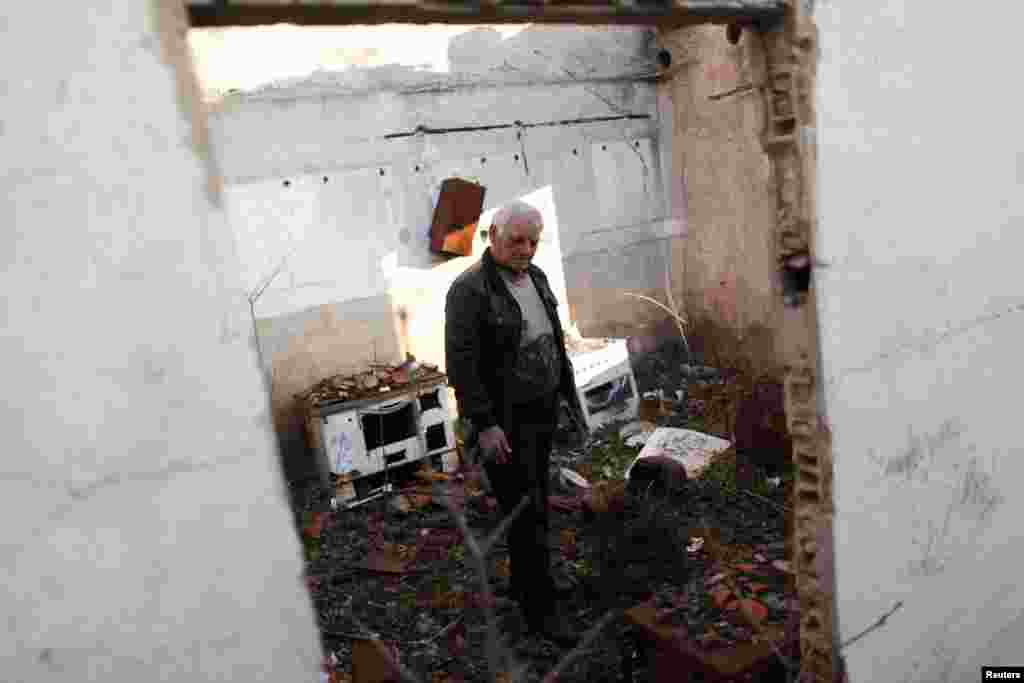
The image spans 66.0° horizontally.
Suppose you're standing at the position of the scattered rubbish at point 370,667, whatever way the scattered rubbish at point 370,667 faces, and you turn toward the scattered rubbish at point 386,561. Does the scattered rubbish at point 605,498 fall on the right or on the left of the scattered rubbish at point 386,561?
right

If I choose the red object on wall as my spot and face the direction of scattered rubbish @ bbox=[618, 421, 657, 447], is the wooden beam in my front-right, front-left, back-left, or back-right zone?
front-right

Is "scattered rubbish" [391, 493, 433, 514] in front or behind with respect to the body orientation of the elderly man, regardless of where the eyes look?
behind

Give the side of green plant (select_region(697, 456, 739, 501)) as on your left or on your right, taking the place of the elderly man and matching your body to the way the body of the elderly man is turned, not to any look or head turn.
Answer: on your left

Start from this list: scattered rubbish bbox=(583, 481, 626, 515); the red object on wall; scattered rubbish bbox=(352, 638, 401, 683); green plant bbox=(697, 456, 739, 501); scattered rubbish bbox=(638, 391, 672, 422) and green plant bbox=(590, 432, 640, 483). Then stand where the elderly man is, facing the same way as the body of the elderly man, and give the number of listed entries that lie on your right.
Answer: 1

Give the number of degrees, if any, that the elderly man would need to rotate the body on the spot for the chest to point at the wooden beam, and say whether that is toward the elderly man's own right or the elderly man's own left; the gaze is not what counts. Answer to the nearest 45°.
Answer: approximately 45° to the elderly man's own right

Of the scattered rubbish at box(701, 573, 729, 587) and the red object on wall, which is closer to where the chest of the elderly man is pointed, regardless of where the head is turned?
the scattered rubbish

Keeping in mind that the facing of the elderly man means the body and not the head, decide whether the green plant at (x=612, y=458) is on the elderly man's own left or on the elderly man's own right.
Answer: on the elderly man's own left

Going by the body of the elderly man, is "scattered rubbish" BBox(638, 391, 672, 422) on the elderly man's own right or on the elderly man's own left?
on the elderly man's own left
